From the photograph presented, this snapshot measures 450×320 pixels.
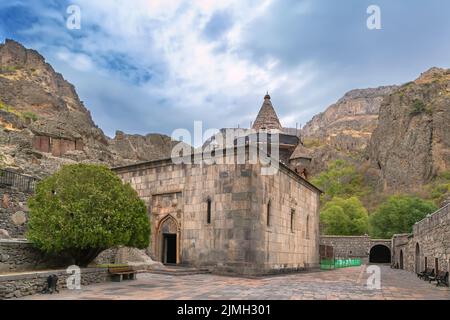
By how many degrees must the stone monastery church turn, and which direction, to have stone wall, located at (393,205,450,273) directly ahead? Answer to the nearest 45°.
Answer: approximately 135° to its left

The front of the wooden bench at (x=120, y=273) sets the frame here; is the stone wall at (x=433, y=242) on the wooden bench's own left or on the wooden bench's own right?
on the wooden bench's own left

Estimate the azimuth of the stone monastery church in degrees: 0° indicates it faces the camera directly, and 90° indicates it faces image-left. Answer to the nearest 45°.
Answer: approximately 45°

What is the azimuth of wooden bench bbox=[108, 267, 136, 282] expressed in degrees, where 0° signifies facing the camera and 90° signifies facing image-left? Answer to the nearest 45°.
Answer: approximately 315°

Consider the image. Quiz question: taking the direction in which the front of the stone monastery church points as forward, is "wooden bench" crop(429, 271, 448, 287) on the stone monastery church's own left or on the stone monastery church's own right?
on the stone monastery church's own left

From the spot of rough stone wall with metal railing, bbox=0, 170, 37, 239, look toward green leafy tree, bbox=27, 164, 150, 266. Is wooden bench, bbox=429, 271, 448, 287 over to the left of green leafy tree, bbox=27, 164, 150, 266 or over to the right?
left

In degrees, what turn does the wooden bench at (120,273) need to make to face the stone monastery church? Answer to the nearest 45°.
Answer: approximately 90° to its left

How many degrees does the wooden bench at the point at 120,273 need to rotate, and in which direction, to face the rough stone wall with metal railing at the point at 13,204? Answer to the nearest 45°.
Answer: approximately 180°

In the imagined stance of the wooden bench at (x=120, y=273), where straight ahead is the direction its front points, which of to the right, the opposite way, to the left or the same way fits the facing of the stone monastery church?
to the right
